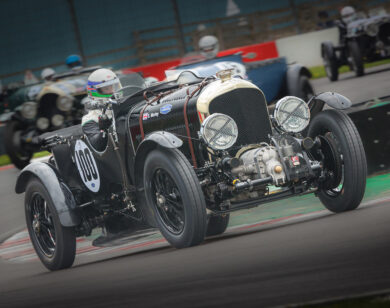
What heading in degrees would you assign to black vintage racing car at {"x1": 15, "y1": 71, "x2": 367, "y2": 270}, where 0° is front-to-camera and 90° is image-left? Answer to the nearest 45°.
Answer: approximately 315°

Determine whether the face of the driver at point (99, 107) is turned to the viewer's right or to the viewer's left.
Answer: to the viewer's right

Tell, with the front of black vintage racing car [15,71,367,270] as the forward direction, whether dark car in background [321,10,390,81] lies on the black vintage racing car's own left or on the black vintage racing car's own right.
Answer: on the black vintage racing car's own left

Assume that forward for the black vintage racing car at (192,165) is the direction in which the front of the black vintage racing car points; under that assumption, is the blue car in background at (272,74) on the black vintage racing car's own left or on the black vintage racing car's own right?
on the black vintage racing car's own left

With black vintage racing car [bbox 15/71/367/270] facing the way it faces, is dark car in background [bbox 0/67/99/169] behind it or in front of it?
behind
